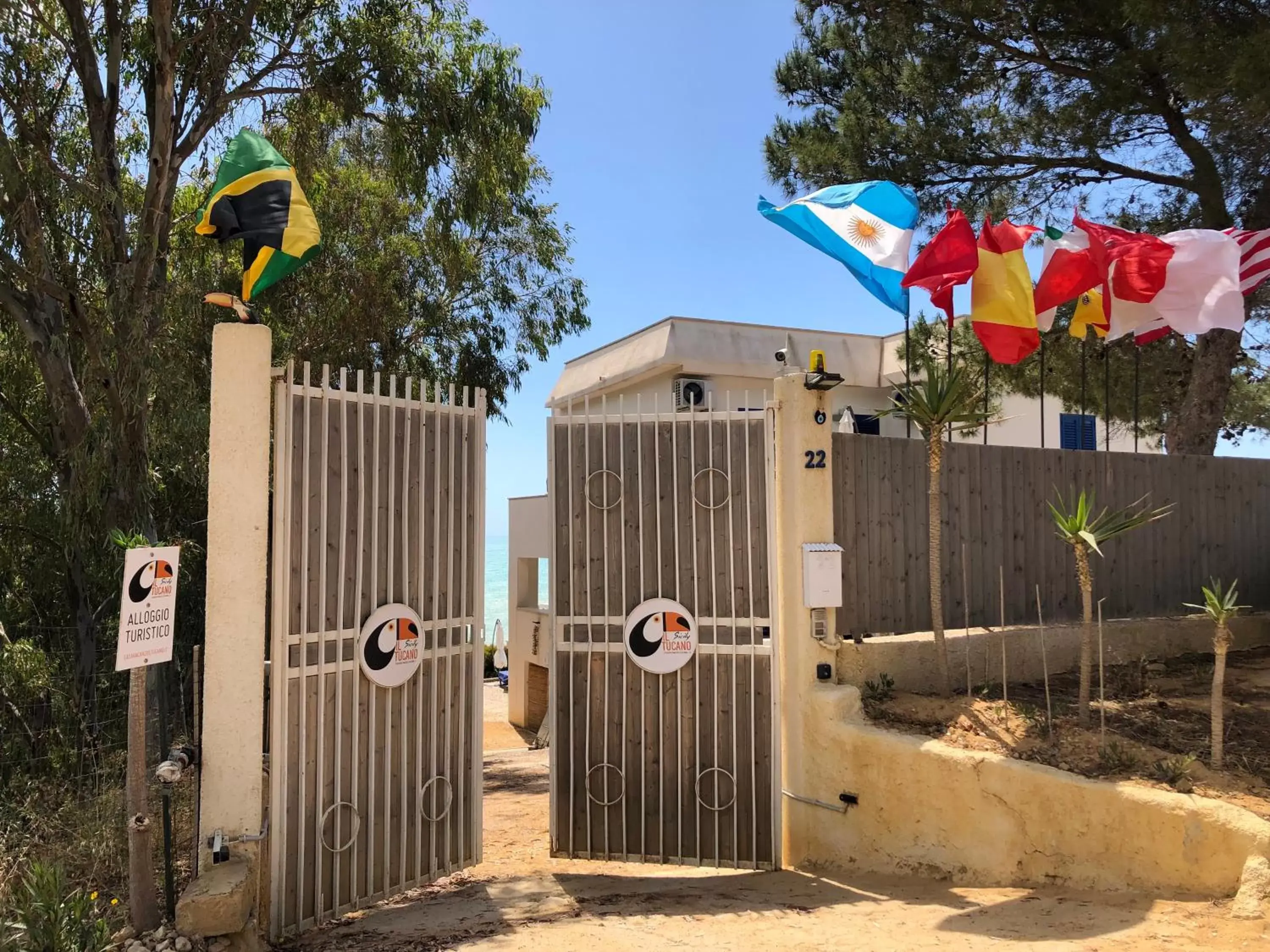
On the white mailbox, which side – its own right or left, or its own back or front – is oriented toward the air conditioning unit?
back

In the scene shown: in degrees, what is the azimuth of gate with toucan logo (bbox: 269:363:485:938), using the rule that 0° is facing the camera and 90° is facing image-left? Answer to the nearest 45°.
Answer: approximately 315°

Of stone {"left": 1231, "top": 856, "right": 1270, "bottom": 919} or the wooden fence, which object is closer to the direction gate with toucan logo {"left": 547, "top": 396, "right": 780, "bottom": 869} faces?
the stone

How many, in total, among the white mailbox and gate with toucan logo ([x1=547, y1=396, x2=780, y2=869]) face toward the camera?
2

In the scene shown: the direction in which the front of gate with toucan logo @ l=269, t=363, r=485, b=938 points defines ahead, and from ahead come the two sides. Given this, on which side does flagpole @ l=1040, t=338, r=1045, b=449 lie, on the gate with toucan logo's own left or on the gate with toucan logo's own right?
on the gate with toucan logo's own left

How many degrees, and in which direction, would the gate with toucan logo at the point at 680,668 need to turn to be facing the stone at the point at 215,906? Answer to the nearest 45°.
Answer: approximately 45° to its right

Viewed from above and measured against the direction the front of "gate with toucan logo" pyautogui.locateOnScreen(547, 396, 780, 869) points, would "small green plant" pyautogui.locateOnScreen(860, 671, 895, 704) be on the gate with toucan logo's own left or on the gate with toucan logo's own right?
on the gate with toucan logo's own left

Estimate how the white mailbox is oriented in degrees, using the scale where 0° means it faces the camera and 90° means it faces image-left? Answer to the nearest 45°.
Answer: approximately 0°

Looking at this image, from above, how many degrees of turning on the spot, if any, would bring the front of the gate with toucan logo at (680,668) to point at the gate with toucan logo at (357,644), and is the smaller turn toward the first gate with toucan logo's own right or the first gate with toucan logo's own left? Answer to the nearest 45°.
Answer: approximately 45° to the first gate with toucan logo's own right
